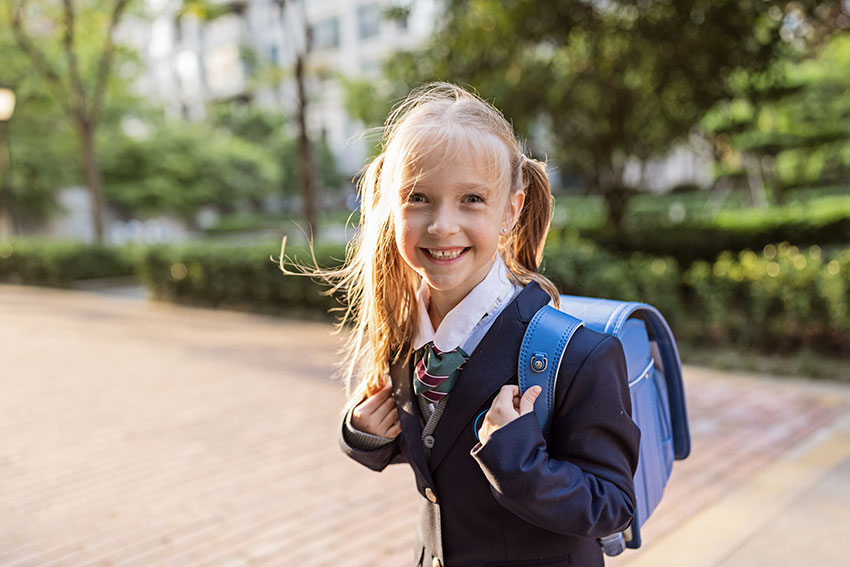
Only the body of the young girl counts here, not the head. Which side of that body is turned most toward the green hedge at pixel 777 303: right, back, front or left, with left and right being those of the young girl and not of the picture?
back

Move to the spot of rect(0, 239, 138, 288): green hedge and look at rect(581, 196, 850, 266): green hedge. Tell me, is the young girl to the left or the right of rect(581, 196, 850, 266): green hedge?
right

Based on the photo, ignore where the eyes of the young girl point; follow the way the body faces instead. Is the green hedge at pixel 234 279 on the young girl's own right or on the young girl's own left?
on the young girl's own right

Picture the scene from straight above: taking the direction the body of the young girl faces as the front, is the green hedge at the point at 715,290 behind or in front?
behind

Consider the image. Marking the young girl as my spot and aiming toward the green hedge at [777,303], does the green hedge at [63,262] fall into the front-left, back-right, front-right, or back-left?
front-left

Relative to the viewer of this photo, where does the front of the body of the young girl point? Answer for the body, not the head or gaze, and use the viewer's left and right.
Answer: facing the viewer and to the left of the viewer

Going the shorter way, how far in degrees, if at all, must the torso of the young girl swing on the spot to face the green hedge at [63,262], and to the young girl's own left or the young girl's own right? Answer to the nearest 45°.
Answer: approximately 90° to the young girl's own right
